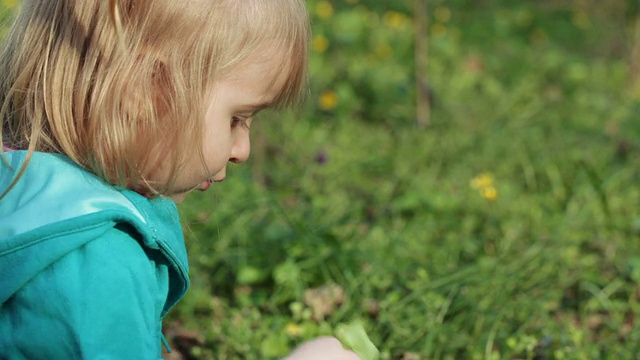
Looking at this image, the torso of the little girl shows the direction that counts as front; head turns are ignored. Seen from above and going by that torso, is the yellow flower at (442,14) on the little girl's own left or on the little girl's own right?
on the little girl's own left

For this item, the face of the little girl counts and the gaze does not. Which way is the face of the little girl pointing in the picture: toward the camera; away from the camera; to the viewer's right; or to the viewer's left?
to the viewer's right

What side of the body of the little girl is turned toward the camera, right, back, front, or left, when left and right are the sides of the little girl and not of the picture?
right

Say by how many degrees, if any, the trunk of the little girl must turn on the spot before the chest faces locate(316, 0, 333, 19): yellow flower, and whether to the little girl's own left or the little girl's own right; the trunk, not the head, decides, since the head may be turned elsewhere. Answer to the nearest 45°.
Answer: approximately 90° to the little girl's own left

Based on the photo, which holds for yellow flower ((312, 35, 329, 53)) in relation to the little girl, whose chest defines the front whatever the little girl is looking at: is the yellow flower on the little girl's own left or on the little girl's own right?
on the little girl's own left

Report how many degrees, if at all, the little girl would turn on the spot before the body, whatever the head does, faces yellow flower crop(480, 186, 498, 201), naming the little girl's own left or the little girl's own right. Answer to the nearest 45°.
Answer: approximately 45° to the little girl's own left
